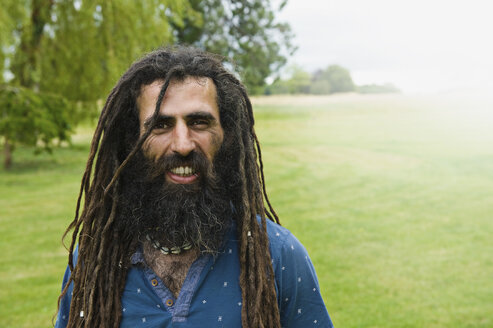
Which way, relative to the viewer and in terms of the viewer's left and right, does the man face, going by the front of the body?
facing the viewer

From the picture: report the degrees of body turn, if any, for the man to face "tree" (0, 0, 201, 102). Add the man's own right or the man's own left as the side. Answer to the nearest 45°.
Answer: approximately 180°

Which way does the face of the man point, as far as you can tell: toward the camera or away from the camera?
toward the camera

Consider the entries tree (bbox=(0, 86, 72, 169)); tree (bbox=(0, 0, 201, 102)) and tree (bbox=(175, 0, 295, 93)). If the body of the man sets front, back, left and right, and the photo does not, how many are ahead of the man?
0

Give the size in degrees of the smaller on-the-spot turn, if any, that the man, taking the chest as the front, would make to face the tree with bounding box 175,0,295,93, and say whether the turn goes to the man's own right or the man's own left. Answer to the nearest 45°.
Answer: approximately 180°

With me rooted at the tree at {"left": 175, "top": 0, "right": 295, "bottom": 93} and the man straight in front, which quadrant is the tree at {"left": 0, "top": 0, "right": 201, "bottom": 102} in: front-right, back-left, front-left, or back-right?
front-right

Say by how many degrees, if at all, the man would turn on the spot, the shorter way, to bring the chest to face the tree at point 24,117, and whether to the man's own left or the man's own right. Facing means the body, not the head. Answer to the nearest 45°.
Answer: approximately 180°
